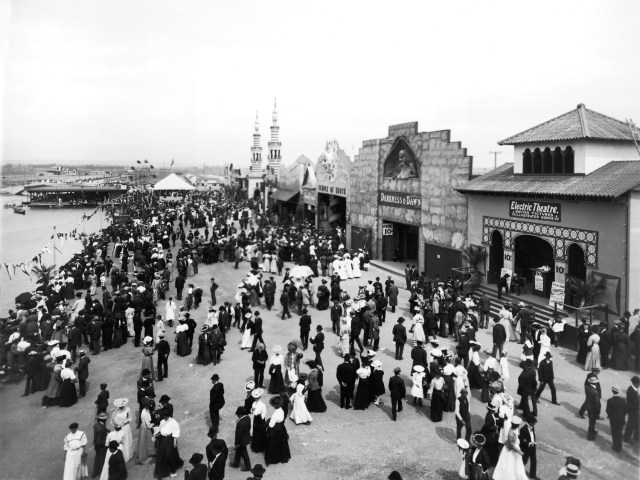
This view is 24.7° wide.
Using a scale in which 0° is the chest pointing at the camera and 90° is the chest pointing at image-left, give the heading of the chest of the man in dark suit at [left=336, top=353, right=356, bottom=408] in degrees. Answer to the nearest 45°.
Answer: approximately 180°

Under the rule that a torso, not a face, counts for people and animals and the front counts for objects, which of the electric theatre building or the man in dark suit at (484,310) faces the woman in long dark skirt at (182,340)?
the electric theatre building

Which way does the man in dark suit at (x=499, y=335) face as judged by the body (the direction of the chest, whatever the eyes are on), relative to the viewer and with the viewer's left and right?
facing away from the viewer

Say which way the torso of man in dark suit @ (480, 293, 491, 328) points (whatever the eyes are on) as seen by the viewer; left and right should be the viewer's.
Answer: facing away from the viewer

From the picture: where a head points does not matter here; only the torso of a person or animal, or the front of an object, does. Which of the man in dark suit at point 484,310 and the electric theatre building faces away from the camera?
the man in dark suit

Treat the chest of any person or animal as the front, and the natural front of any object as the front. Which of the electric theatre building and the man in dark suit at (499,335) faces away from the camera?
the man in dark suit
